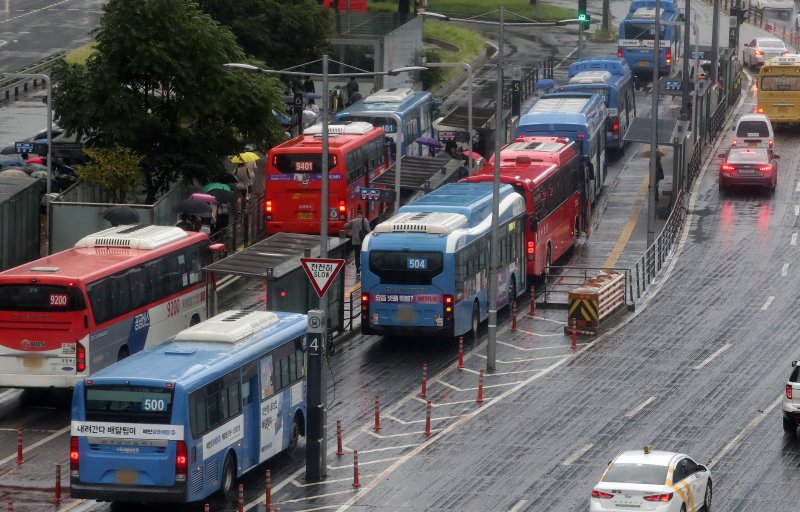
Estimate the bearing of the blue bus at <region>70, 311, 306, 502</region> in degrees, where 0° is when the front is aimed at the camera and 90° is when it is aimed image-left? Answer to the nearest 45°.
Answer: approximately 225°

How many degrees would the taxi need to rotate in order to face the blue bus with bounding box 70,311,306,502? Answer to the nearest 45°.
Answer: approximately 135° to its left

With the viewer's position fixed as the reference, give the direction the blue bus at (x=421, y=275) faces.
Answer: facing away from the viewer and to the right of the viewer

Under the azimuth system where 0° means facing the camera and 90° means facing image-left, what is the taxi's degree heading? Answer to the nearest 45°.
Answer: approximately 225°

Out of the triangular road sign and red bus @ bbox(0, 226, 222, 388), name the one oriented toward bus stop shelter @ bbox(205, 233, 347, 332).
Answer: the red bus

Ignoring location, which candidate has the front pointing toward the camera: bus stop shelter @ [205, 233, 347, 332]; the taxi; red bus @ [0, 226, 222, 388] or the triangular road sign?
the triangular road sign

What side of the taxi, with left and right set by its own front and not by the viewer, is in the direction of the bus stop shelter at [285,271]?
left
